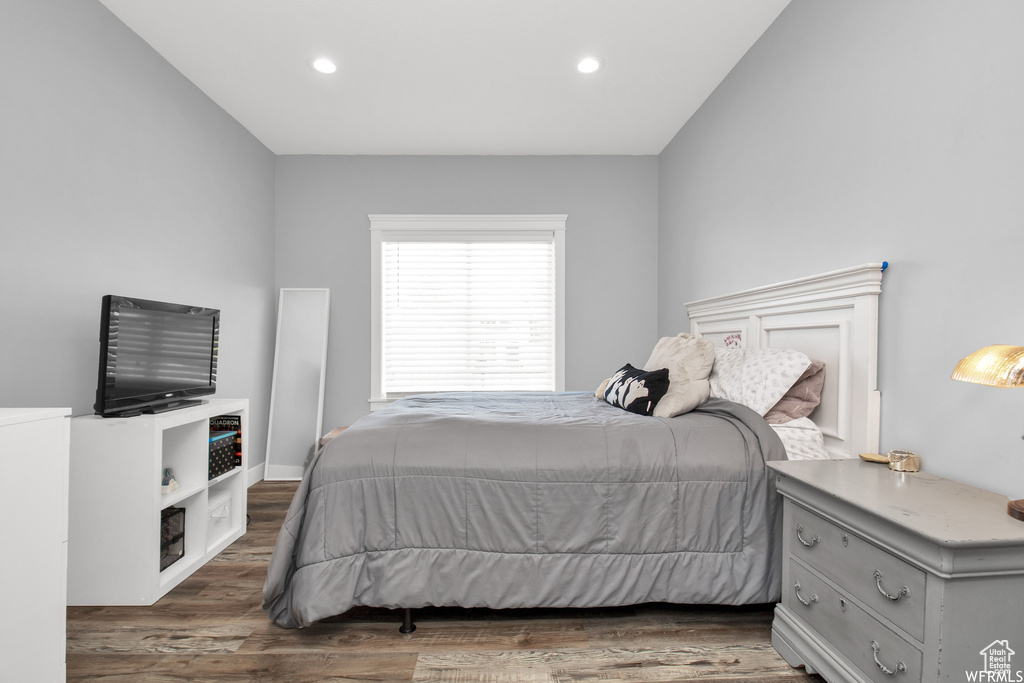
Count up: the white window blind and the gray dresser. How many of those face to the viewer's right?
0

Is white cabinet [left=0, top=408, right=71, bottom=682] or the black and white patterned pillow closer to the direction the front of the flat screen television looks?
the black and white patterned pillow

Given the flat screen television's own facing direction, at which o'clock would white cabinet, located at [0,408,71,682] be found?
The white cabinet is roughly at 2 o'clock from the flat screen television.

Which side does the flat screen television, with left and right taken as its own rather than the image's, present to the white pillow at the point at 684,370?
front

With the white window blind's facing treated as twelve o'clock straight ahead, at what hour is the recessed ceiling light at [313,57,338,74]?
The recessed ceiling light is roughly at 1 o'clock from the white window blind.

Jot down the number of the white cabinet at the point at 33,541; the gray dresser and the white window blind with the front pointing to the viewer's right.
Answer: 1

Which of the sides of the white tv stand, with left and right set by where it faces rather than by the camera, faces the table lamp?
front

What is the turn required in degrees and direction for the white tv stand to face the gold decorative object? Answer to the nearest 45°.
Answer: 0° — it already faces it

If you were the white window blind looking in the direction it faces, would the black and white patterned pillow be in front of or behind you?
in front

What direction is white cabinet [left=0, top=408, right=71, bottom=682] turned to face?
to the viewer's right

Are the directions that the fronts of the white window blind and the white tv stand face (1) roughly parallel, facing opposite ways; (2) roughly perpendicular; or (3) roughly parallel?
roughly perpendicular

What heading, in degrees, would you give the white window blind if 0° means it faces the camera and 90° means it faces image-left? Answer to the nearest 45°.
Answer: approximately 0°

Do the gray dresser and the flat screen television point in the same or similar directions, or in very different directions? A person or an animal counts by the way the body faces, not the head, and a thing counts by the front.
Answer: very different directions

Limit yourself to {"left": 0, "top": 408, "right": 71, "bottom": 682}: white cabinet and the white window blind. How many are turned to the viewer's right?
1

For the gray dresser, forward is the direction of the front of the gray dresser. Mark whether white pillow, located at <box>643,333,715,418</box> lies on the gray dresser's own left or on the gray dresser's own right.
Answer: on the gray dresser's own right

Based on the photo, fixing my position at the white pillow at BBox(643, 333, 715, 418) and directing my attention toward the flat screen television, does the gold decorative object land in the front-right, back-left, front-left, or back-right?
back-left
